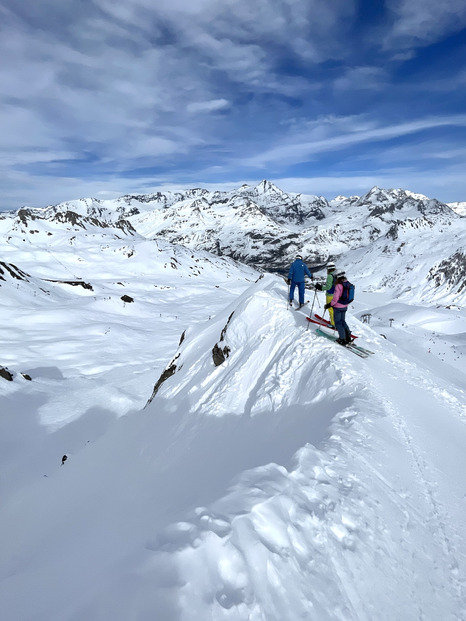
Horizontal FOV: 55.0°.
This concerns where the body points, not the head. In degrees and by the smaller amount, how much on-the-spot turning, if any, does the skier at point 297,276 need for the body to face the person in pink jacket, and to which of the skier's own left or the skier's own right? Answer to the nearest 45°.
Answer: approximately 135° to the skier's own right

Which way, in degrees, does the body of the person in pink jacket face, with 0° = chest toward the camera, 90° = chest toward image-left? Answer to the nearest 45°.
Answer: approximately 90°

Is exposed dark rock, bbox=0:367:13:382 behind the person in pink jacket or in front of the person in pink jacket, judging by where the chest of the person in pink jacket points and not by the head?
in front

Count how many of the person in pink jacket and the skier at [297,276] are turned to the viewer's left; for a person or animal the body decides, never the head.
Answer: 1

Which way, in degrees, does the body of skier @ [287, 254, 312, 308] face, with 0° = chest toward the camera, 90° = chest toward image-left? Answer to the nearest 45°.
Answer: approximately 180°

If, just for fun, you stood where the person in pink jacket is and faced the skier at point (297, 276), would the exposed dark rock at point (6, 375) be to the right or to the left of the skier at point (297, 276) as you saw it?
left

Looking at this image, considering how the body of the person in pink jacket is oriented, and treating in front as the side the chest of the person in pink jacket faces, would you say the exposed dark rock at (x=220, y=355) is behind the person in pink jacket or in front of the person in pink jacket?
in front

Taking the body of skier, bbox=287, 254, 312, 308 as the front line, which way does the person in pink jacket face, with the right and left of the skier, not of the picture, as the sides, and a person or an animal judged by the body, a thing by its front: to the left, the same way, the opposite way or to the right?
to the left

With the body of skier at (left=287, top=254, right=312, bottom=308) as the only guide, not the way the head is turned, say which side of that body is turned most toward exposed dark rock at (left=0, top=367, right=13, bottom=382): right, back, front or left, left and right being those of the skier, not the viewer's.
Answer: left
